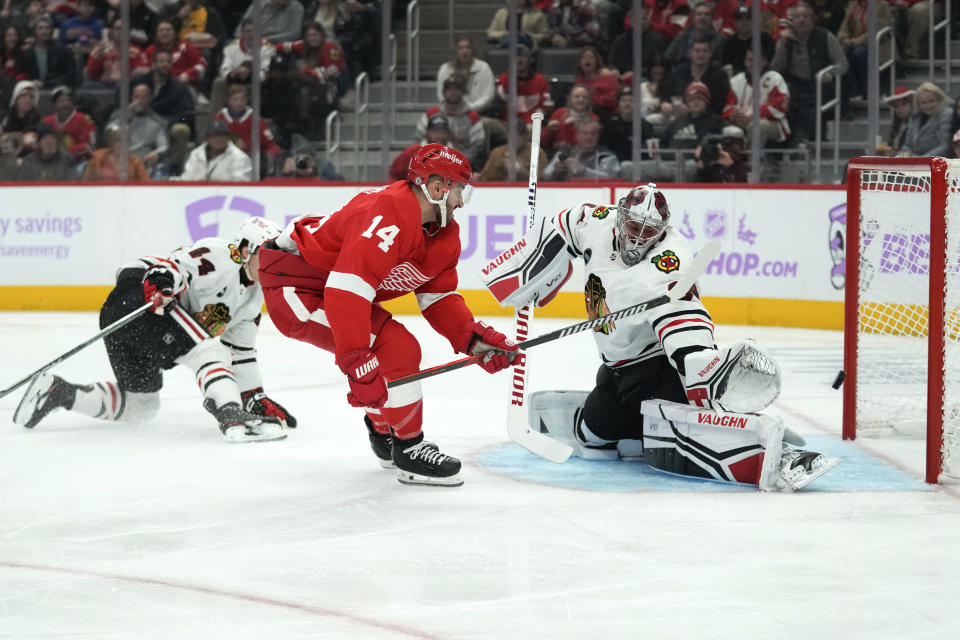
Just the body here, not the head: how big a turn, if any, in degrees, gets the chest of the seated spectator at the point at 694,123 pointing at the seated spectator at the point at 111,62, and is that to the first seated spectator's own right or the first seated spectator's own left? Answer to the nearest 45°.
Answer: approximately 90° to the first seated spectator's own right

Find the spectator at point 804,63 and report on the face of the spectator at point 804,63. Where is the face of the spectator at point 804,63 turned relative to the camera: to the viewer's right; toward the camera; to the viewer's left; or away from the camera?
toward the camera

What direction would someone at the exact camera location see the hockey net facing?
facing to the left of the viewer

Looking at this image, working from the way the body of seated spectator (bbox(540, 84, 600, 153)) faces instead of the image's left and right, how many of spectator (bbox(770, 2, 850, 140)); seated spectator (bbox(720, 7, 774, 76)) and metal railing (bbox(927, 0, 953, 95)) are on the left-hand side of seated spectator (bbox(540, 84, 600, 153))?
3

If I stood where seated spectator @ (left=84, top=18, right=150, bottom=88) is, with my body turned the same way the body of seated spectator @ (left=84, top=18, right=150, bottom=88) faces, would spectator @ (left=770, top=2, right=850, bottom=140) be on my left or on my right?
on my left

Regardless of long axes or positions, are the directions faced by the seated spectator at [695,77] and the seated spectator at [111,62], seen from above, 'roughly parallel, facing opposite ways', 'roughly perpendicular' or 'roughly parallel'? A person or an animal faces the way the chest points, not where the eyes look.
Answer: roughly parallel

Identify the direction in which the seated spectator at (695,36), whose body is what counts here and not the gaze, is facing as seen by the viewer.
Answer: toward the camera

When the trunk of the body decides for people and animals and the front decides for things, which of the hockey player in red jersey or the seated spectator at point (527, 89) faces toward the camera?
the seated spectator

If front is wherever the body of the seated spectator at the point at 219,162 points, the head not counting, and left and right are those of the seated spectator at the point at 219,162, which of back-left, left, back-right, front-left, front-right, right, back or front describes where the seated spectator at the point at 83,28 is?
back-right

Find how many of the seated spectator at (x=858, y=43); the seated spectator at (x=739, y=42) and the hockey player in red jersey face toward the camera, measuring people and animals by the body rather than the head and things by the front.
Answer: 2

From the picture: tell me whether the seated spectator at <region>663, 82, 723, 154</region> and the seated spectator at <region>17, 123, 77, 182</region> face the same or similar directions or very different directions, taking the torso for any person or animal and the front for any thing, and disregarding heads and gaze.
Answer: same or similar directions

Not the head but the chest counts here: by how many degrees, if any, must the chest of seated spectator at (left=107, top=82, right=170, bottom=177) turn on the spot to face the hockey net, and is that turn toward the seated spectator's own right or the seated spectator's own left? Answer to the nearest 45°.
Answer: approximately 45° to the seated spectator's own left

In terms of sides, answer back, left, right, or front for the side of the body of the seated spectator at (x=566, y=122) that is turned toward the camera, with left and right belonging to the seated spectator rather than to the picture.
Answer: front

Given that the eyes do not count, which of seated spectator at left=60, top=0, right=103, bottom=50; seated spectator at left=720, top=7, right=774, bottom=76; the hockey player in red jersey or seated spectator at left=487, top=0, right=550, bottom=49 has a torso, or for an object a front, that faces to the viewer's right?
the hockey player in red jersey

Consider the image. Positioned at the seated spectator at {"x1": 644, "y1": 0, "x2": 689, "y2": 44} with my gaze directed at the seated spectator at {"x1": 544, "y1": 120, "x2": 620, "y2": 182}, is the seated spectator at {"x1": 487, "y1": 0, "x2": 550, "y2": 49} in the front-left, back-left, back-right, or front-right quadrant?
front-right

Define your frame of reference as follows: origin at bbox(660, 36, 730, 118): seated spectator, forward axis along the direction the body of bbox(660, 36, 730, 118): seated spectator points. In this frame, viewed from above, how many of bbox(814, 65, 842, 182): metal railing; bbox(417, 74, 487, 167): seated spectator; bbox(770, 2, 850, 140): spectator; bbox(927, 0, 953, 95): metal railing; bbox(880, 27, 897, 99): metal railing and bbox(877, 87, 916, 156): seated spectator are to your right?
1

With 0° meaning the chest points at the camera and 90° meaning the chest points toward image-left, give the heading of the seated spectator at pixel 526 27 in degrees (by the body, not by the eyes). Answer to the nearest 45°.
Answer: approximately 0°

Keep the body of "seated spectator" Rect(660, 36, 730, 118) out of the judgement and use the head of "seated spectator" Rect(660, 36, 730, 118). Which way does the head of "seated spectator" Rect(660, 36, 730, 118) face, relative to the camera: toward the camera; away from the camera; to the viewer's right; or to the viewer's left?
toward the camera

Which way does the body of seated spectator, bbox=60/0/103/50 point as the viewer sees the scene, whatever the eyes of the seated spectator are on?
toward the camera

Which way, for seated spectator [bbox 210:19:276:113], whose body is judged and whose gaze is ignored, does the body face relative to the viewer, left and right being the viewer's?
facing the viewer

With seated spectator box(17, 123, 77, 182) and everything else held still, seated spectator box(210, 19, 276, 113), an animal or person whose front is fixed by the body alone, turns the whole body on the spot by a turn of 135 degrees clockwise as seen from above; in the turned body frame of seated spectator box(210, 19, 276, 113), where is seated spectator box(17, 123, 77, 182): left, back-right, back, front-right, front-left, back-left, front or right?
front-left
